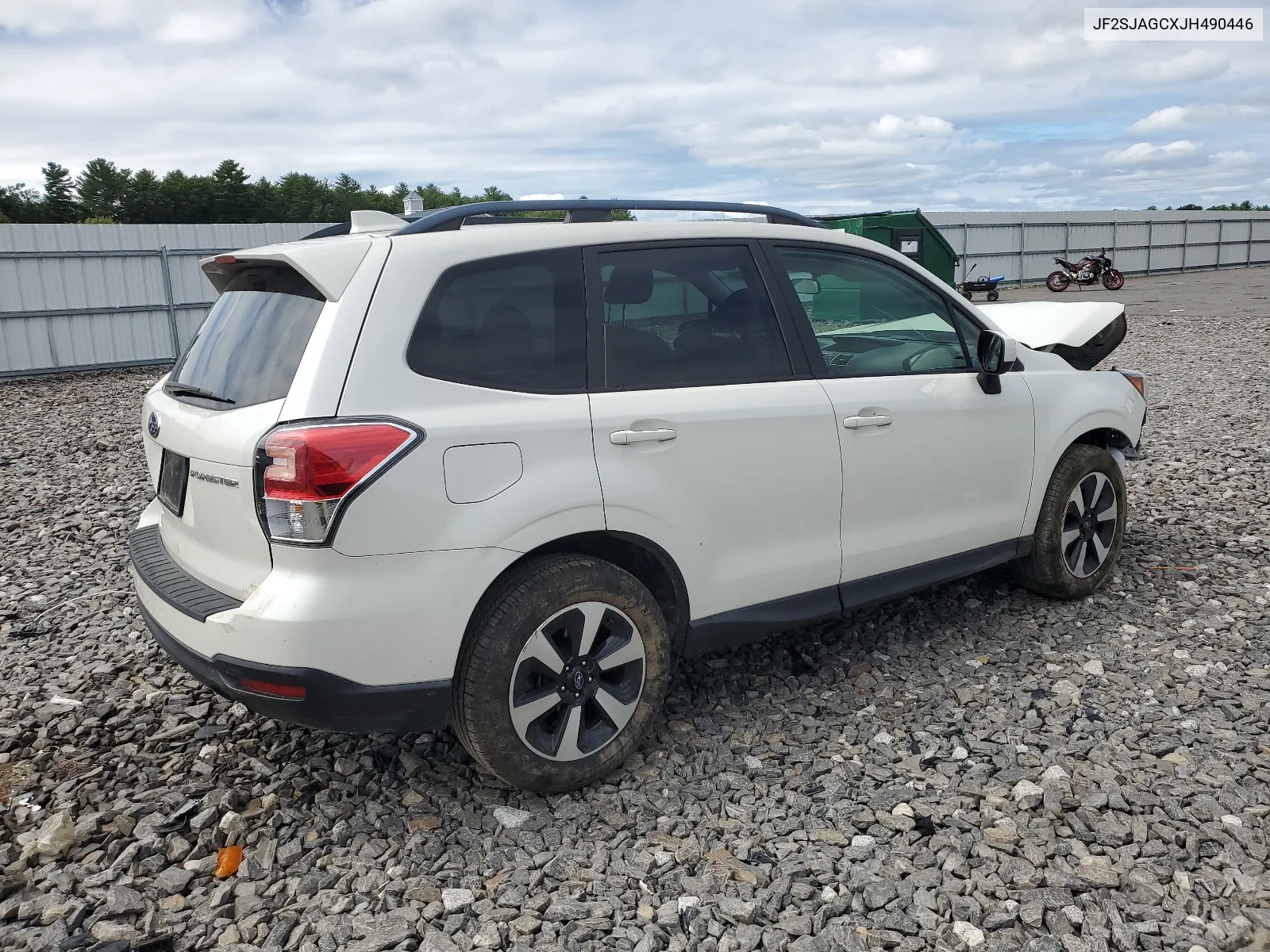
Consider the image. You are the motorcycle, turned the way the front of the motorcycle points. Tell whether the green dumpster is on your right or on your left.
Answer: on your right

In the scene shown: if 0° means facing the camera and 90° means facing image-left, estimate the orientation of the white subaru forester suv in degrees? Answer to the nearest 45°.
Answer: approximately 225°

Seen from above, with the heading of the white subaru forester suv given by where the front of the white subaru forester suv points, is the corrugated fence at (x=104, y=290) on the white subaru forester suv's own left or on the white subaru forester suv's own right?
on the white subaru forester suv's own left

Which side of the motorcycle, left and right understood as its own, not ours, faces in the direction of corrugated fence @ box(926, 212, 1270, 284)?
left

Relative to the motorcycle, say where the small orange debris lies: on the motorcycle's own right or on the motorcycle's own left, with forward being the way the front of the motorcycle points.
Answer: on the motorcycle's own right

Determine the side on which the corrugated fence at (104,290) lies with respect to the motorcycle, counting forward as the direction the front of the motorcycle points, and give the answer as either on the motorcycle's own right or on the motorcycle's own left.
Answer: on the motorcycle's own right

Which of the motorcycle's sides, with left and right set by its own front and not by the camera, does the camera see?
right
